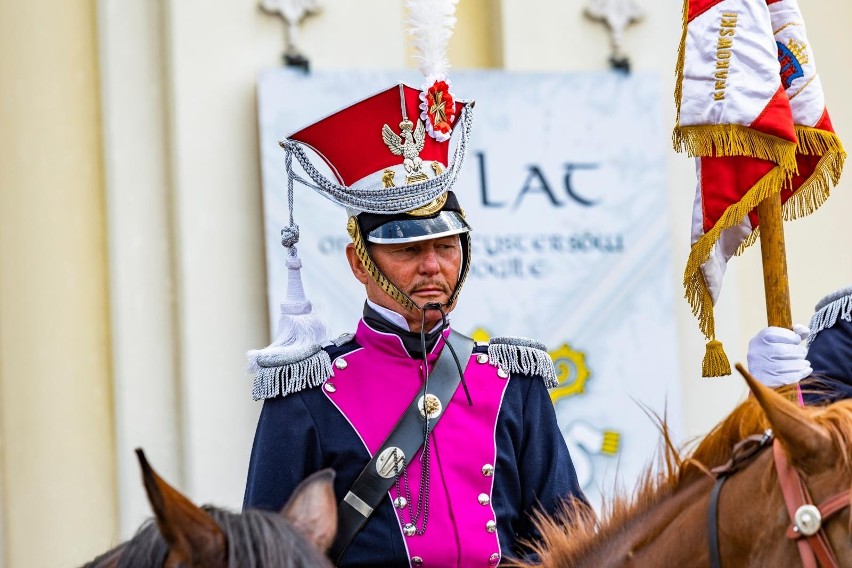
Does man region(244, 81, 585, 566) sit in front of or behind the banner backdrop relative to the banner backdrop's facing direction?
in front

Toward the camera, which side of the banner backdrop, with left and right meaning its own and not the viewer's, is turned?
front

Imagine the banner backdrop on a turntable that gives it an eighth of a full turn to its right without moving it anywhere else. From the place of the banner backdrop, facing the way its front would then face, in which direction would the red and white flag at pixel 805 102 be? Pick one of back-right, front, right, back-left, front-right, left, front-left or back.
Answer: front-left

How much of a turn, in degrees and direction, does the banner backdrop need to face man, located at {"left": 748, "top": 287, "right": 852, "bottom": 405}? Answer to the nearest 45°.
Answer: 0° — it already faces them

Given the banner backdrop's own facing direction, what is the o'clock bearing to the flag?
The flag is roughly at 12 o'clock from the banner backdrop.
